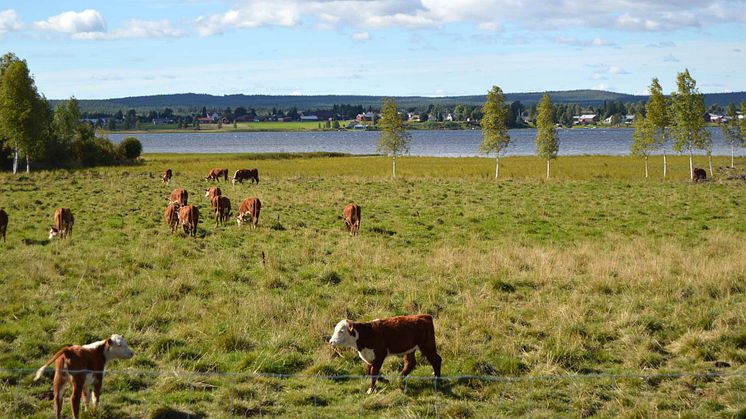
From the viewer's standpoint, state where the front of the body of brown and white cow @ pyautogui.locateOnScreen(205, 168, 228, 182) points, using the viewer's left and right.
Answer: facing to the left of the viewer

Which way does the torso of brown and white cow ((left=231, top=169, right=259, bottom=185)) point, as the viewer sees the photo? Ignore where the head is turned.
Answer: to the viewer's left

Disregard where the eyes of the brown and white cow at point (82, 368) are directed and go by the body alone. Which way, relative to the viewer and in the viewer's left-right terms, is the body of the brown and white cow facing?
facing away from the viewer and to the right of the viewer

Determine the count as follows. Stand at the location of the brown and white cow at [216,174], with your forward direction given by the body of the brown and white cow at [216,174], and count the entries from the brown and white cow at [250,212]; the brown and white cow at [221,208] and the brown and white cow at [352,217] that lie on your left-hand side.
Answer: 3

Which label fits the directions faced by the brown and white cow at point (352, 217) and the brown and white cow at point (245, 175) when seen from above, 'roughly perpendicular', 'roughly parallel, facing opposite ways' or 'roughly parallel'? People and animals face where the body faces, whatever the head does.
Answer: roughly perpendicular

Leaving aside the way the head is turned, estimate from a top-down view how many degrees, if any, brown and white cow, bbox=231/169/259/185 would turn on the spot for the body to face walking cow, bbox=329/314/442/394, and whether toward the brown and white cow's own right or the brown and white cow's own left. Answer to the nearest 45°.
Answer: approximately 90° to the brown and white cow's own left

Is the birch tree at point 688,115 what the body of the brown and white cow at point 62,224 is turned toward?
no

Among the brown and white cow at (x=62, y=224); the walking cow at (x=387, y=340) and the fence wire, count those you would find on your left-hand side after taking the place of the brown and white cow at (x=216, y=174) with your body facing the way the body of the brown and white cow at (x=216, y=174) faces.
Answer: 3

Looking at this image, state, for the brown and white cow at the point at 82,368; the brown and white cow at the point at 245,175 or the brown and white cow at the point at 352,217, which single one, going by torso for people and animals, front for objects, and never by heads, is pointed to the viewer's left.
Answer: the brown and white cow at the point at 245,175

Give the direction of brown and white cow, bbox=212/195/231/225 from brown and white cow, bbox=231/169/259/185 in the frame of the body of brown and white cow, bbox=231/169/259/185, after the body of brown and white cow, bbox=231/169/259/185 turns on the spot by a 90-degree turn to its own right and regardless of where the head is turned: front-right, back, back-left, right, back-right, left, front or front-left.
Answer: back

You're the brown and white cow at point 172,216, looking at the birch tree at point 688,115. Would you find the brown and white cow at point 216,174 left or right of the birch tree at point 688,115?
left

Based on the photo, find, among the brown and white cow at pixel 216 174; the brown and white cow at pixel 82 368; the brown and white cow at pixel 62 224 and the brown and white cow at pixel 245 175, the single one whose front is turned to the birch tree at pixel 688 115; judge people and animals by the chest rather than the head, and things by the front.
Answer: the brown and white cow at pixel 82 368

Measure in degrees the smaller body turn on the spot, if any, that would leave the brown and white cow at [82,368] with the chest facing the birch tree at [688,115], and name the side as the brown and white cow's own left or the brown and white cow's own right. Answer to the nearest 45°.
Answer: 0° — it already faces it

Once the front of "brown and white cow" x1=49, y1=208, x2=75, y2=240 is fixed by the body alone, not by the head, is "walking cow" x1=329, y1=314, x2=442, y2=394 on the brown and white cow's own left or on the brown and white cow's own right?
on the brown and white cow's own left

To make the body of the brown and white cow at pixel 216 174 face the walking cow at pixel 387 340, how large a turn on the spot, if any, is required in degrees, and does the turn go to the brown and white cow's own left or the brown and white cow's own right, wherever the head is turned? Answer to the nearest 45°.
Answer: approximately 90° to the brown and white cow's own left
